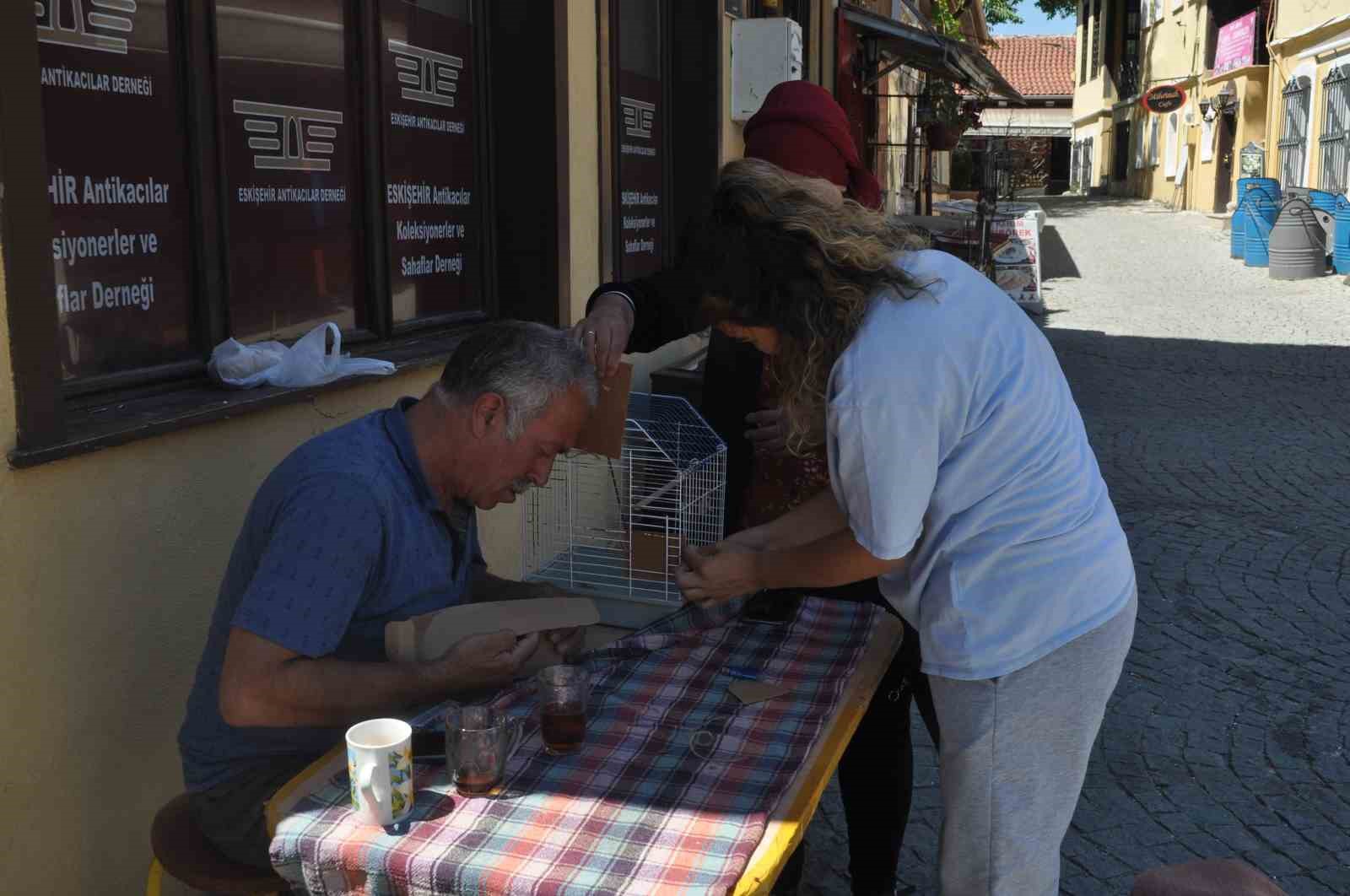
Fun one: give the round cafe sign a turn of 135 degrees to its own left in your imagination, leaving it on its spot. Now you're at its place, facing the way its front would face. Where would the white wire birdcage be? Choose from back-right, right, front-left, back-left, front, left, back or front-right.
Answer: back-right

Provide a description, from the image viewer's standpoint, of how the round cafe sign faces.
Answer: facing the viewer

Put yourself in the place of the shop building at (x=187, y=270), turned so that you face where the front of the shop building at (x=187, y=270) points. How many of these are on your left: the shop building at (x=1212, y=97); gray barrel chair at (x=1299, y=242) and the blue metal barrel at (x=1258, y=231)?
3

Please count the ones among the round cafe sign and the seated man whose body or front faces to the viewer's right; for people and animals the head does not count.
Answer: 1

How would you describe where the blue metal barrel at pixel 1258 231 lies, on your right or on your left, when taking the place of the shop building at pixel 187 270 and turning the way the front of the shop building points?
on your left

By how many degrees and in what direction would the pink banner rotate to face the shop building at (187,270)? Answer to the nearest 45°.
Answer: approximately 45° to its left

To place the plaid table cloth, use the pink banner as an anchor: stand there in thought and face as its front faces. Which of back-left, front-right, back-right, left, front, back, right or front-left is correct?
front-left

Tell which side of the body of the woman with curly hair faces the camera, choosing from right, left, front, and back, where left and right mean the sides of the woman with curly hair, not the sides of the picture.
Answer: left

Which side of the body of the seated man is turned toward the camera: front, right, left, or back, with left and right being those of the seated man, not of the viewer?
right

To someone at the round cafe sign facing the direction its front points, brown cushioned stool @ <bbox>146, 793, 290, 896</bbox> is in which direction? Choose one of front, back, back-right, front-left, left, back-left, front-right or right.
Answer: front

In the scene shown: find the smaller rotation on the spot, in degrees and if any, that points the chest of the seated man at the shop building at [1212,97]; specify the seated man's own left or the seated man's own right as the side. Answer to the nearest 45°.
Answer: approximately 45° to the seated man's own left

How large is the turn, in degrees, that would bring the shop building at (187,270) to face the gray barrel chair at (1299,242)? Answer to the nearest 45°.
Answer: approximately 90° to its left

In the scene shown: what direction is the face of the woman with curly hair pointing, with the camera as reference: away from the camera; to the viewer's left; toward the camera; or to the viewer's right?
to the viewer's left

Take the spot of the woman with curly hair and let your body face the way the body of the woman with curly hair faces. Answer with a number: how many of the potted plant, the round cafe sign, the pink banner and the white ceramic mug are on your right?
3
